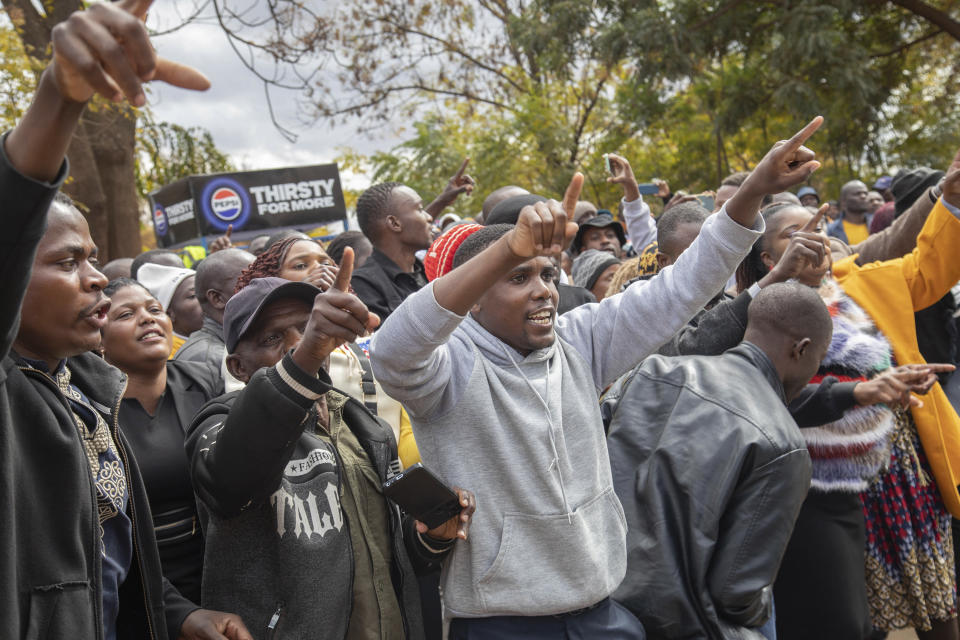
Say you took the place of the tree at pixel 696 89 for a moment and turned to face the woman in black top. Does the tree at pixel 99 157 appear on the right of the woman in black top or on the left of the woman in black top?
right

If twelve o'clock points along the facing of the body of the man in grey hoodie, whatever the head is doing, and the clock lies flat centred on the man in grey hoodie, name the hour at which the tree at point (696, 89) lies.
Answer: The tree is roughly at 8 o'clock from the man in grey hoodie.

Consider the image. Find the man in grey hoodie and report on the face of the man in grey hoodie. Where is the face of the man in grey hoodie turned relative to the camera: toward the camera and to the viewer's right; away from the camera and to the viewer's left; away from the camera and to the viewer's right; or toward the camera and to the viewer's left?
toward the camera and to the viewer's right

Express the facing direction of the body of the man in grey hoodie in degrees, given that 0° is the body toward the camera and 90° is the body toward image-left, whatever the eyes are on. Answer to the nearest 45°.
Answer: approximately 315°

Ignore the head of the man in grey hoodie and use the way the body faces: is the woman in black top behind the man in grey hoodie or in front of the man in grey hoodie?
behind

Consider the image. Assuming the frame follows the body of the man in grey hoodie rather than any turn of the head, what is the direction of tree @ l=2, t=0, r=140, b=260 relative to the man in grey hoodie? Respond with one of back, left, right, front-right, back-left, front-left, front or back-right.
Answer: back
